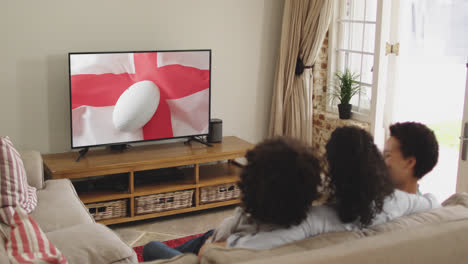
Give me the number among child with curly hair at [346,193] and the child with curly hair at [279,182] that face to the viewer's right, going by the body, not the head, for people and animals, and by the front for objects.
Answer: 0

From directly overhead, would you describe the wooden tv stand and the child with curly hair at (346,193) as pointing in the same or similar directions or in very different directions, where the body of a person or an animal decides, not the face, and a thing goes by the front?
very different directions

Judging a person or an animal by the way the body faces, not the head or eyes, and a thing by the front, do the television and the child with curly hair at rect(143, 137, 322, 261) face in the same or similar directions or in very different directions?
very different directions

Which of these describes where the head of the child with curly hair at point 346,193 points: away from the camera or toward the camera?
away from the camera

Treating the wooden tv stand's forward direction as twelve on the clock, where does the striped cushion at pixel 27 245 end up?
The striped cushion is roughly at 2 o'clock from the wooden tv stand.

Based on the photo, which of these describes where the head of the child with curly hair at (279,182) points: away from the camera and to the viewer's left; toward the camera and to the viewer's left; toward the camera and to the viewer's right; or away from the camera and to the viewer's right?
away from the camera and to the viewer's left

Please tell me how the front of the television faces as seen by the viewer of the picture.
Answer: facing the viewer and to the right of the viewer

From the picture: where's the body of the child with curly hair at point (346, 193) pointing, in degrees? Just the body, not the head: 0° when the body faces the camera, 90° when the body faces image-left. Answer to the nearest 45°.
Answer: approximately 135°

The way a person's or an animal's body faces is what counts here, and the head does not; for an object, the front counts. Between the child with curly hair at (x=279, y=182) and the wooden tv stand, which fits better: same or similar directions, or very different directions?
very different directions

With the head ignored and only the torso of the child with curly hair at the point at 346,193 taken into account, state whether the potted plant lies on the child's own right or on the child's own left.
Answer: on the child's own right
